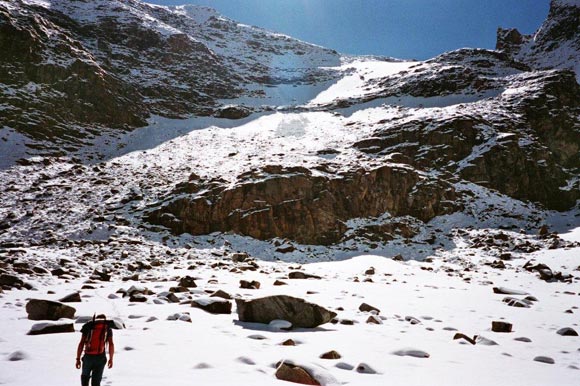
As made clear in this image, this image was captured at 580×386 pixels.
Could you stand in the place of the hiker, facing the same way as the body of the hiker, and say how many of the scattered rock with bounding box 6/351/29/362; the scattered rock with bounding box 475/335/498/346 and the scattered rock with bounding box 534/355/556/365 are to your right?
2

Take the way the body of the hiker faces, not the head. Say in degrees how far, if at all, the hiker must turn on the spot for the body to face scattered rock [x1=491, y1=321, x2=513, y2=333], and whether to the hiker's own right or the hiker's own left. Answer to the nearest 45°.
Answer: approximately 90° to the hiker's own right

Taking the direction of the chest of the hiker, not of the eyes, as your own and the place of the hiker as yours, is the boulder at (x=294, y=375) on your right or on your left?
on your right

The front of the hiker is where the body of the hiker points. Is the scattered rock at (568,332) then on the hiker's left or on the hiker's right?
on the hiker's right

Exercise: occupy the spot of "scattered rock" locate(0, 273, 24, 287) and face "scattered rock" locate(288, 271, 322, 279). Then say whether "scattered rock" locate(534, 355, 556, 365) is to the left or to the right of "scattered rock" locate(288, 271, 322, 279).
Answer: right

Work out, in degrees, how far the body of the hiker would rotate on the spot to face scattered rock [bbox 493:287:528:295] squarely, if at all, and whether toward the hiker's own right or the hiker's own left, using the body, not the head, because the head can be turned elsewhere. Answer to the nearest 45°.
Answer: approximately 90° to the hiker's own right

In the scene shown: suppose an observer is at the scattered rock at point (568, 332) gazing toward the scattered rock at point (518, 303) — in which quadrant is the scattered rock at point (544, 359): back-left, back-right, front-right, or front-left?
back-left

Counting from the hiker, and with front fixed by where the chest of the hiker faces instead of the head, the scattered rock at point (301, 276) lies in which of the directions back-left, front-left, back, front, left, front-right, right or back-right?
front-right

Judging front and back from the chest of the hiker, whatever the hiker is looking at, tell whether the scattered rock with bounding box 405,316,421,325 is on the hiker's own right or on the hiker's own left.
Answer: on the hiker's own right

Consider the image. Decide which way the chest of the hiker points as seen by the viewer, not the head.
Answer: away from the camera

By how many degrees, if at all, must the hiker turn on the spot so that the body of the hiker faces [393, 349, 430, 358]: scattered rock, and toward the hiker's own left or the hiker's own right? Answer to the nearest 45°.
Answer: approximately 90° to the hiker's own right
